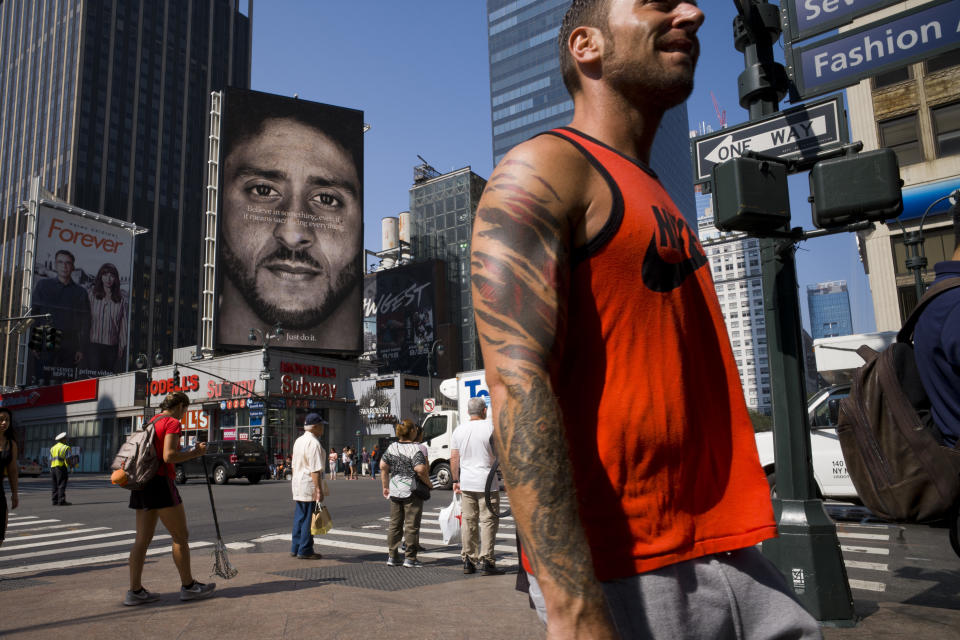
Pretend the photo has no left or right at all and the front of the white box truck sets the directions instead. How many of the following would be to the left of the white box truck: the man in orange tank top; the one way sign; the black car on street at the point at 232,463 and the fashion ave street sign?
3

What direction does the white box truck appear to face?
to the viewer's left

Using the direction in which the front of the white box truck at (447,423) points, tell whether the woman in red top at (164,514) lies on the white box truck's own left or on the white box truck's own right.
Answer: on the white box truck's own left

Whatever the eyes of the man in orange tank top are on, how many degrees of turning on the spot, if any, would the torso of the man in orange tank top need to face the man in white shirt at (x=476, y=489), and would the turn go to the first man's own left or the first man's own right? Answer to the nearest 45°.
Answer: approximately 135° to the first man's own left

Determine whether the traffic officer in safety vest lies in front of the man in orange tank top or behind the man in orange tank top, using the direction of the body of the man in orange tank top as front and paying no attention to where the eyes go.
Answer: behind

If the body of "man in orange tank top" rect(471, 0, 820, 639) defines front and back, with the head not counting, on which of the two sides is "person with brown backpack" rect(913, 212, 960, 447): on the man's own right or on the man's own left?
on the man's own left

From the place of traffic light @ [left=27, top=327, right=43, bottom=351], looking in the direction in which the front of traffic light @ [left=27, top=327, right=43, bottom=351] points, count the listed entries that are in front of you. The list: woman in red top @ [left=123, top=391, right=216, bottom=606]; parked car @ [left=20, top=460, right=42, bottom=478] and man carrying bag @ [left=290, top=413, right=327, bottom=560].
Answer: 2

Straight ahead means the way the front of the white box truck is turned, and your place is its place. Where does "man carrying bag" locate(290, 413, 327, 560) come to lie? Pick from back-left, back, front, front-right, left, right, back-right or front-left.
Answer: left

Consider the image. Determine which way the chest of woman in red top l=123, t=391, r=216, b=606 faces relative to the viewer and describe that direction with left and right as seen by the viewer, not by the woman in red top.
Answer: facing to the right of the viewer

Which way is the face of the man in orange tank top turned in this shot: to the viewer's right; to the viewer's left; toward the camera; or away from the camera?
to the viewer's right

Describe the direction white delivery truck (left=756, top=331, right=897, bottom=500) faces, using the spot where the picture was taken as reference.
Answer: facing to the left of the viewer
